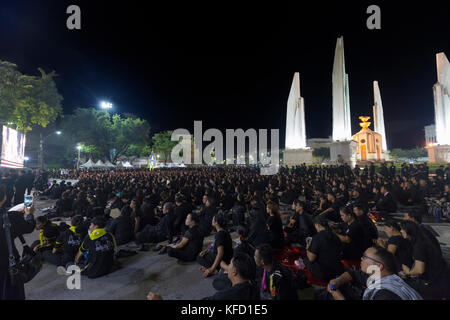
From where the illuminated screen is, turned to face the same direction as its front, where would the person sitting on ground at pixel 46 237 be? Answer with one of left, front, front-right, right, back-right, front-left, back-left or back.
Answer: front-right

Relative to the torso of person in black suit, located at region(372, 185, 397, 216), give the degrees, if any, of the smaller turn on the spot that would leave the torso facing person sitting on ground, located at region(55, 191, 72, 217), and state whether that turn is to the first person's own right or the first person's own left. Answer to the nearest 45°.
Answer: approximately 45° to the first person's own left

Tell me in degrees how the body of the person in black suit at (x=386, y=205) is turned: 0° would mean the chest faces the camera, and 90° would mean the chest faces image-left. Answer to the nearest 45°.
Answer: approximately 90°

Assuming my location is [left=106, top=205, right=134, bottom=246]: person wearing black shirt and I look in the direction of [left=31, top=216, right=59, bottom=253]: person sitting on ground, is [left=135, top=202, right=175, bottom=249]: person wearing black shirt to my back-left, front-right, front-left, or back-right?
back-left
